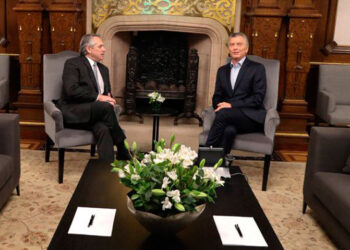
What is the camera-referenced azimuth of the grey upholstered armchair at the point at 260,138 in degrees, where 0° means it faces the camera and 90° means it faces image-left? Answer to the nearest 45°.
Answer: approximately 45°

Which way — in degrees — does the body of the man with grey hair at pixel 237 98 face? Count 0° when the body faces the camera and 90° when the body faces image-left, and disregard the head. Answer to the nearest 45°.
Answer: approximately 45°

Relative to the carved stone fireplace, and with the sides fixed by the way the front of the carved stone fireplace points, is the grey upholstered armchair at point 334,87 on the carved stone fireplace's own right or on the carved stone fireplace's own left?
on the carved stone fireplace's own left

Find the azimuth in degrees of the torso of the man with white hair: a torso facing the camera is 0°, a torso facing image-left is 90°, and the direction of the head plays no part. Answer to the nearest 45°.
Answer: approximately 315°

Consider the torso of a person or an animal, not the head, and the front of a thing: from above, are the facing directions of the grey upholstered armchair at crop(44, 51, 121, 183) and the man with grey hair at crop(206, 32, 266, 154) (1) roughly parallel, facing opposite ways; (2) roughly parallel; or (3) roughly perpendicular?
roughly perpendicular

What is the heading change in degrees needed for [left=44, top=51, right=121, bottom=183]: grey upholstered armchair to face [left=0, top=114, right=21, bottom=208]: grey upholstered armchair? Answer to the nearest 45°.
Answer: approximately 90° to its right

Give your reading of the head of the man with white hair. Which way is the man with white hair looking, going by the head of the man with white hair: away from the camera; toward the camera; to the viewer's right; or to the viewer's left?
to the viewer's right
